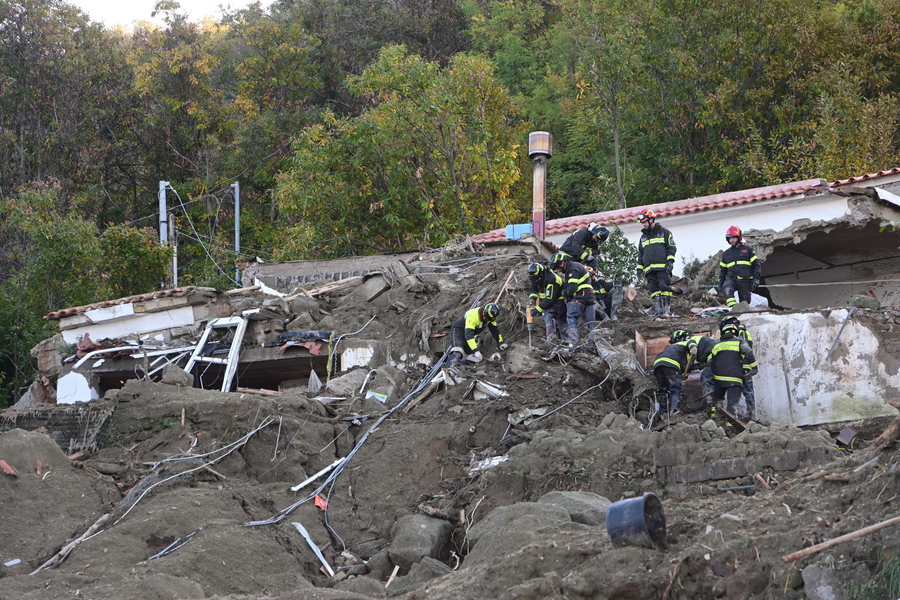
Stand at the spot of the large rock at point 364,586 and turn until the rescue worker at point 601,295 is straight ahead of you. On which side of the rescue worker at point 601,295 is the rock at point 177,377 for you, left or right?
left

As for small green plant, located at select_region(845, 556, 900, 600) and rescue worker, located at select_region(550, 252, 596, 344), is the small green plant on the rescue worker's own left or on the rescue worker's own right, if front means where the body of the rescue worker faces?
on the rescue worker's own left

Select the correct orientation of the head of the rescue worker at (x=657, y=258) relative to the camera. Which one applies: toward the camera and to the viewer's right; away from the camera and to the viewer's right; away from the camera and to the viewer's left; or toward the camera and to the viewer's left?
toward the camera and to the viewer's left

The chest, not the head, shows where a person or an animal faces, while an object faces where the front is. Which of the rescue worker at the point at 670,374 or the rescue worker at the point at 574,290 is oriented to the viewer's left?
the rescue worker at the point at 574,290

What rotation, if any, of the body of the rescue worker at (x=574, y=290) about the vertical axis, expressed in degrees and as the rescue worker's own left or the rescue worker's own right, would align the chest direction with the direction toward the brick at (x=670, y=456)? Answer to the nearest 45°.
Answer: approximately 90° to the rescue worker's own left

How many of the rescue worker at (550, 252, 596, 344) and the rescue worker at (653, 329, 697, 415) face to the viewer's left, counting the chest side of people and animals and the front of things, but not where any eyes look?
1

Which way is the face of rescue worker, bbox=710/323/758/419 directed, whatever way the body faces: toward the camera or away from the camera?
away from the camera

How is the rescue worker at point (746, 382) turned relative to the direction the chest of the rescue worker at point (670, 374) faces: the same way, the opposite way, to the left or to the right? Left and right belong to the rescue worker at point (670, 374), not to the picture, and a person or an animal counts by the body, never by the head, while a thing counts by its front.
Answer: the opposite way

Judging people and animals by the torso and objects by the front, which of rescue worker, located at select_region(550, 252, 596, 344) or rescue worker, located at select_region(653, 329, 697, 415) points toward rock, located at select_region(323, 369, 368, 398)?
rescue worker, located at select_region(550, 252, 596, 344)

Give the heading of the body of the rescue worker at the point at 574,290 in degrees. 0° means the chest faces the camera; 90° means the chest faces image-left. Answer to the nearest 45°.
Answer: approximately 90°

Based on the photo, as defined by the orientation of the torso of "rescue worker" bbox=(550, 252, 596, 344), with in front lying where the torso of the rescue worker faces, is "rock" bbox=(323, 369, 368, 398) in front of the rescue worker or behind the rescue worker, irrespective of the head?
in front

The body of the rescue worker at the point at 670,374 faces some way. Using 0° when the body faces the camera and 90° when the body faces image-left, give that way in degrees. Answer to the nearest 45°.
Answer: approximately 225°
